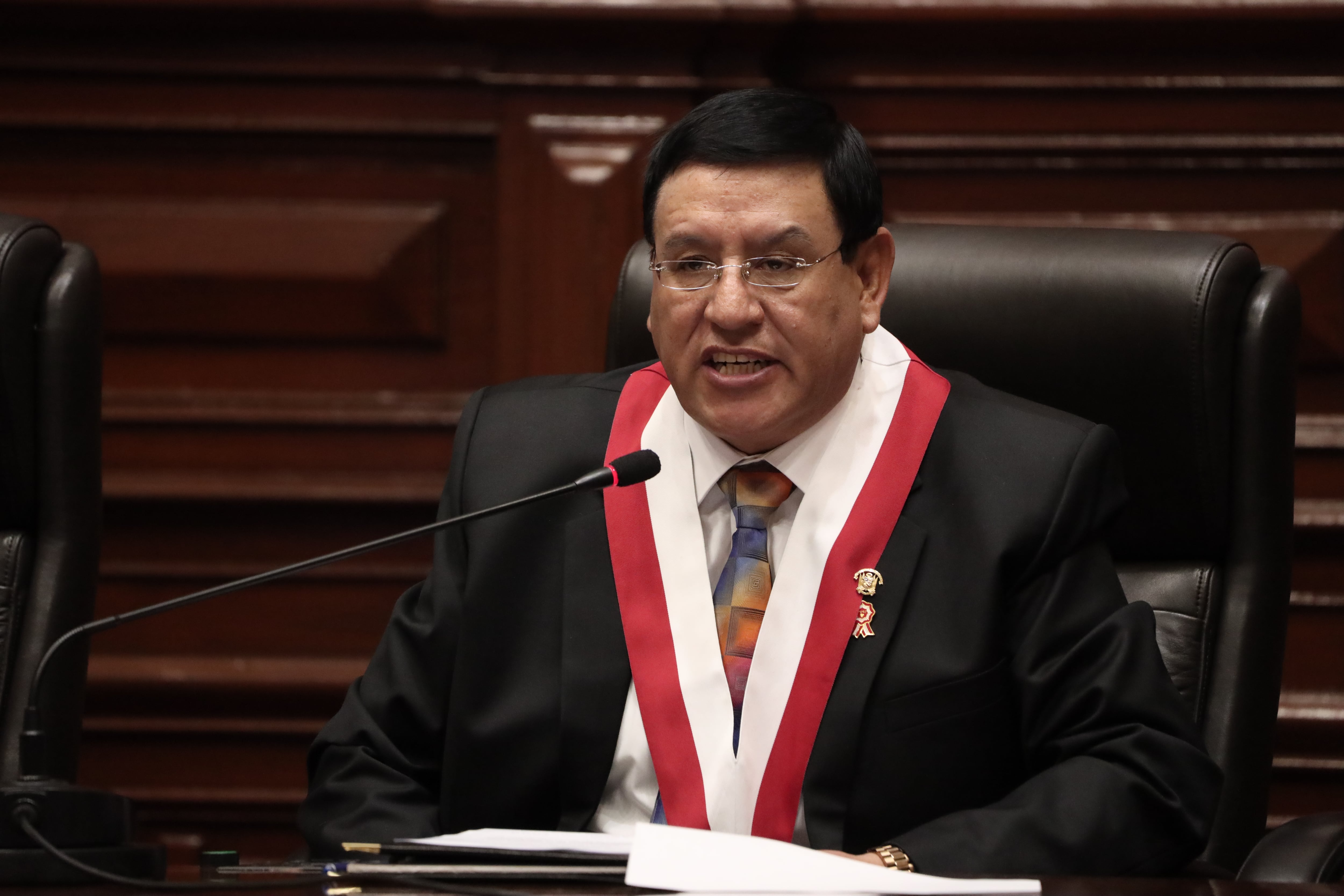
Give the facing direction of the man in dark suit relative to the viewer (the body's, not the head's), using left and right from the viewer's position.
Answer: facing the viewer

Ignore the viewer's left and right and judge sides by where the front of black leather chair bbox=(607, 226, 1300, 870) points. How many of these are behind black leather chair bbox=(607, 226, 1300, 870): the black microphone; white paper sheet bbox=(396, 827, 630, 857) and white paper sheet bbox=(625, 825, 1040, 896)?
0

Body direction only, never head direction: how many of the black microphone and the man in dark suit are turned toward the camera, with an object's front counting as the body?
1

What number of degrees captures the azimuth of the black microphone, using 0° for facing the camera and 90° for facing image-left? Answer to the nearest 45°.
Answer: approximately 270°

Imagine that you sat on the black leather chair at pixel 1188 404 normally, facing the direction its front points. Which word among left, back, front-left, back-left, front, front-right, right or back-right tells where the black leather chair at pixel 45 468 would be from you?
right

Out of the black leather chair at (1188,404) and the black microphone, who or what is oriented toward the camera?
the black leather chair

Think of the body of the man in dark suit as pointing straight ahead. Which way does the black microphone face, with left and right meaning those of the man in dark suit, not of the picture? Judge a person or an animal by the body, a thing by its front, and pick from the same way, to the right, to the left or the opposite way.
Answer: to the left

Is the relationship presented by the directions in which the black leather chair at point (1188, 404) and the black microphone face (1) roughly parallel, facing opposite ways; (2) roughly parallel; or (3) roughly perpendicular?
roughly perpendicular

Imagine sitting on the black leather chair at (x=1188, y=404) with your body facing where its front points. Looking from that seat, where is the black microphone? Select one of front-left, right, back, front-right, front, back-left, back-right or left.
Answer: front-right

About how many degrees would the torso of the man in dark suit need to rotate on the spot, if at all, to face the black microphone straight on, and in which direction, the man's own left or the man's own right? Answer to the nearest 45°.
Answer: approximately 45° to the man's own right

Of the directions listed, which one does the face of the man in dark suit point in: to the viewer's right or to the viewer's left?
to the viewer's left

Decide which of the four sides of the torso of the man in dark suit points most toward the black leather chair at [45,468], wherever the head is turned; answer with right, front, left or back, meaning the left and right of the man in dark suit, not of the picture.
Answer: right

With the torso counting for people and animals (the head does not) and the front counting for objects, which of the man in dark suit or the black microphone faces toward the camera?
the man in dark suit

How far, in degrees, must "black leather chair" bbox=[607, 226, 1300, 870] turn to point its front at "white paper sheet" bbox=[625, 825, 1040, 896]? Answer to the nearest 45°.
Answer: approximately 45° to its right
